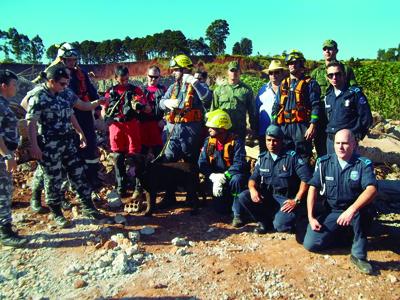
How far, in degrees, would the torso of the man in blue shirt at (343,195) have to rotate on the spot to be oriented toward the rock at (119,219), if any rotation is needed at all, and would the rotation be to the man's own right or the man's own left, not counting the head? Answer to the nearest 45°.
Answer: approximately 90° to the man's own right

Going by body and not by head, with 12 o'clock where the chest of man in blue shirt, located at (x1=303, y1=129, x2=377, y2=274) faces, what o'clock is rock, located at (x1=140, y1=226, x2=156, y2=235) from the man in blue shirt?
The rock is roughly at 3 o'clock from the man in blue shirt.

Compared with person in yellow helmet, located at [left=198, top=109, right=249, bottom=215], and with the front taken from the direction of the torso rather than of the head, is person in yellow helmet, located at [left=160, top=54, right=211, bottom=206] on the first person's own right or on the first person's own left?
on the first person's own right

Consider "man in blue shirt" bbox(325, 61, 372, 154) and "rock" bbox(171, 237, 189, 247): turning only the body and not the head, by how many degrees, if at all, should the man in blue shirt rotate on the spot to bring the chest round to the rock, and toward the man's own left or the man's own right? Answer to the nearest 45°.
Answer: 0° — they already face it

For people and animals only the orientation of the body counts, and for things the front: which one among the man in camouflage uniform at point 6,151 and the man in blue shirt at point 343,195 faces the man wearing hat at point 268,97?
the man in camouflage uniform

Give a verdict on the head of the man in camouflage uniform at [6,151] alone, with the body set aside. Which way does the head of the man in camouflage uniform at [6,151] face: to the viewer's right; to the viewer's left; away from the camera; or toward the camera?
to the viewer's right

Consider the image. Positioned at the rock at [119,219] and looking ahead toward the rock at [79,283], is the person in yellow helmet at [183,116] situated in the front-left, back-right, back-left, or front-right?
back-left

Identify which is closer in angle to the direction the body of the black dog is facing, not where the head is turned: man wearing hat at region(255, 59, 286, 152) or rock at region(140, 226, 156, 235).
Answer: the rock

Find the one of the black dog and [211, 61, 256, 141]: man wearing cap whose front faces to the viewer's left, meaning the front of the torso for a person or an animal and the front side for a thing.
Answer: the black dog

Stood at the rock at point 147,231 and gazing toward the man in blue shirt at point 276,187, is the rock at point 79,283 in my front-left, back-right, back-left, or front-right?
back-right
